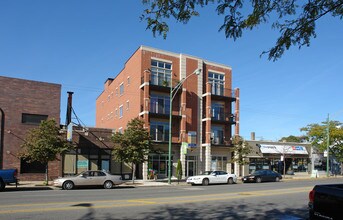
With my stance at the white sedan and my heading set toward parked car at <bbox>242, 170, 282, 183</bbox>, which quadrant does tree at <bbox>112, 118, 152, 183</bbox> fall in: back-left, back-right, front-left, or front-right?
back-left

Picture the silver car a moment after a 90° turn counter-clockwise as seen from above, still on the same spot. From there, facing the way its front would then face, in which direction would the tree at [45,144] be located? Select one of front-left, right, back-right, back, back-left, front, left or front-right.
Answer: back-right

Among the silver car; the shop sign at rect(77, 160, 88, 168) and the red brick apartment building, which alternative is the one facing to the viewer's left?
the silver car

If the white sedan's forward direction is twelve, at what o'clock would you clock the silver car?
The silver car is roughly at 12 o'clock from the white sedan.

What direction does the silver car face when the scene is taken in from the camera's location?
facing to the left of the viewer

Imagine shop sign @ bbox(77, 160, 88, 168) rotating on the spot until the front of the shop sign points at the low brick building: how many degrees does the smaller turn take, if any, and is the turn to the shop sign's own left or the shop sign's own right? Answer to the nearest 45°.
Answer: approximately 45° to the shop sign's own right

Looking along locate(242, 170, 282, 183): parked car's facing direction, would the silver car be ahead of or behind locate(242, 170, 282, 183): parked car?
ahead

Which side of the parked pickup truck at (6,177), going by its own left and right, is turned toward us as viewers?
left

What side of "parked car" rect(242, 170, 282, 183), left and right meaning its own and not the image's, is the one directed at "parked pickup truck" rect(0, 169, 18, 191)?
front

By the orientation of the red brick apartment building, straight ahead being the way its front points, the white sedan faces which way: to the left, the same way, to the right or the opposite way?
to the right

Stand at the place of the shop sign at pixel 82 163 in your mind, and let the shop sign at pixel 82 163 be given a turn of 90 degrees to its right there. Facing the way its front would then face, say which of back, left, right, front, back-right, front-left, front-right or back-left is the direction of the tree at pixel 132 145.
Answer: back-left

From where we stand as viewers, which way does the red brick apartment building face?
facing the viewer and to the right of the viewer

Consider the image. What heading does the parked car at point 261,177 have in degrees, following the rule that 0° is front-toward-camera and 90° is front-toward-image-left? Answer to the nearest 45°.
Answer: approximately 45°

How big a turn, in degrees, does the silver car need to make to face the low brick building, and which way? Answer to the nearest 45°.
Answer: approximately 45° to its right

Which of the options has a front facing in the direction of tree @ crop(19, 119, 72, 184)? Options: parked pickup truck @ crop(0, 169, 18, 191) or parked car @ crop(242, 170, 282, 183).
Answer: parked car @ crop(242, 170, 282, 183)

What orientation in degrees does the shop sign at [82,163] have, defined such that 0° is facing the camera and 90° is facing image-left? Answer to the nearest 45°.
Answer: approximately 0°

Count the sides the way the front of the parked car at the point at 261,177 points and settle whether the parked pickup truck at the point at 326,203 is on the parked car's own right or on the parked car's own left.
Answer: on the parked car's own left
